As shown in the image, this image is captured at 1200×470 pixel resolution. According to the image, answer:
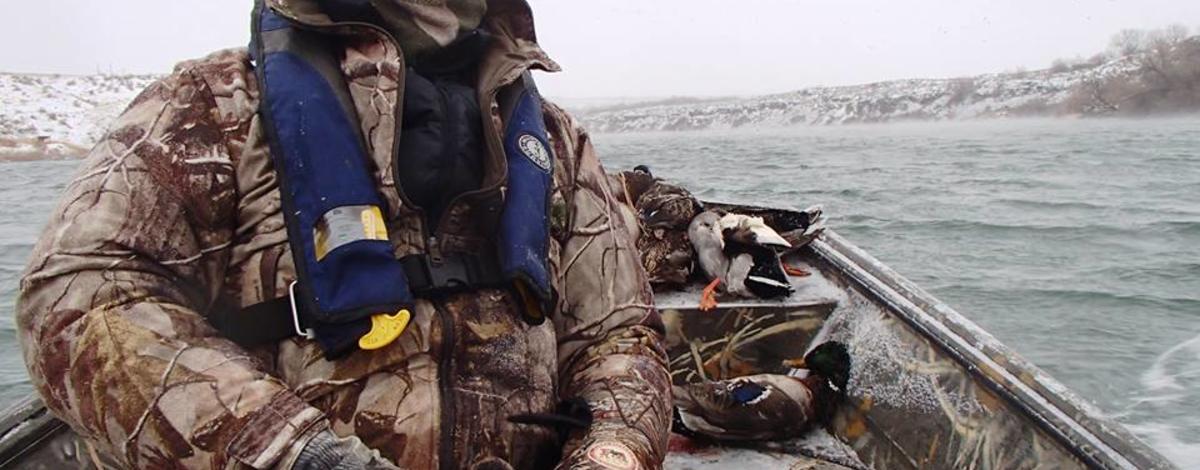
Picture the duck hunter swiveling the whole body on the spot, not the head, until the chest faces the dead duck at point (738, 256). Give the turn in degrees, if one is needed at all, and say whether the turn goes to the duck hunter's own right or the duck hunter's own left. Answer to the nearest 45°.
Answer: approximately 90° to the duck hunter's own left

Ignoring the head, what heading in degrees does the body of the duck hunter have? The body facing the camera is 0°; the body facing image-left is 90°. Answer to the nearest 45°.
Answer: approximately 315°

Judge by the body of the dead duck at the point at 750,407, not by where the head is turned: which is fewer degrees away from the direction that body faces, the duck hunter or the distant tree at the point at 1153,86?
the distant tree

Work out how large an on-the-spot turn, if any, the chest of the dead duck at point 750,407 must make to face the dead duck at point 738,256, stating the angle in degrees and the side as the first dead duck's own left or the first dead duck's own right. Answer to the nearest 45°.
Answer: approximately 90° to the first dead duck's own left

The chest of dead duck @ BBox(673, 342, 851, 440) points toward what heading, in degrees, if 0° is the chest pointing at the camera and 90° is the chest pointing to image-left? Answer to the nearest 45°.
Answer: approximately 270°

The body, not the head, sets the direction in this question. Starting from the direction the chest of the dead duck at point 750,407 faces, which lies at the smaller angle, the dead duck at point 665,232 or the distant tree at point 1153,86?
the distant tree

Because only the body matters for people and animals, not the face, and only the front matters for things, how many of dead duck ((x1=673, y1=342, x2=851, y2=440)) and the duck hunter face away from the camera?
0

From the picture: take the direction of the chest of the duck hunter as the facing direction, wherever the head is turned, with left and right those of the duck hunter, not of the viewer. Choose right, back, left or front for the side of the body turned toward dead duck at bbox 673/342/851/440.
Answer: left
